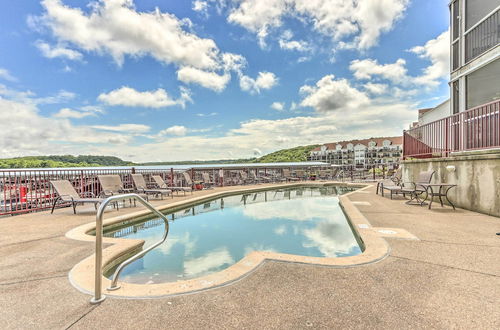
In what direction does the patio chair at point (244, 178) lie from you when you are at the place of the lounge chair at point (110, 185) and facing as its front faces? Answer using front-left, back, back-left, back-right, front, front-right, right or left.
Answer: left

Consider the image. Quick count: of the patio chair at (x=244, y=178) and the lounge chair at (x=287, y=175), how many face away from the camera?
0

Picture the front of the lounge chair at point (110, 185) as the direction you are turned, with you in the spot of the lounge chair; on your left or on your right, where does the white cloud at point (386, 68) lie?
on your left

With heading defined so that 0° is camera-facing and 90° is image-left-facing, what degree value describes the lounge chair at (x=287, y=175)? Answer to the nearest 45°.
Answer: approximately 315°

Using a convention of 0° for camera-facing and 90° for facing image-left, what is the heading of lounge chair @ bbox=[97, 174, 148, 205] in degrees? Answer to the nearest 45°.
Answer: approximately 315°

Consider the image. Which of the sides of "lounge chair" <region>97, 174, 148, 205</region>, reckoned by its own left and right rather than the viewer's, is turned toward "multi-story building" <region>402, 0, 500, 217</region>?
front
